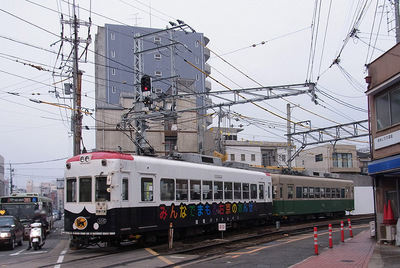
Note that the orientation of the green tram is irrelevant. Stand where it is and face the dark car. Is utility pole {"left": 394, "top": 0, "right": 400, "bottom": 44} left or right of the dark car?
left

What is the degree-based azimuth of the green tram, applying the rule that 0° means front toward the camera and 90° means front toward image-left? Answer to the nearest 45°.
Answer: approximately 45°

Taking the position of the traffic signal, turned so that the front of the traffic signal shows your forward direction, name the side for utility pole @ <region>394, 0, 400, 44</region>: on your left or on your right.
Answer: on your left

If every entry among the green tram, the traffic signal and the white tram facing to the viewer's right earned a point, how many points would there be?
0

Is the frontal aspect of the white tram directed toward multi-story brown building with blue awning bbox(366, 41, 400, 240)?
no

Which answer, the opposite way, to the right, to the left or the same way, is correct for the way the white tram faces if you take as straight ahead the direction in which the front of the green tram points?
the same way

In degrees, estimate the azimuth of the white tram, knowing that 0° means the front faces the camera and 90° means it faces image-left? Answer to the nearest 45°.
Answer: approximately 45°

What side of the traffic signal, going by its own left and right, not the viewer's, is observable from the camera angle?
front

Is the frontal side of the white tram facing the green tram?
no

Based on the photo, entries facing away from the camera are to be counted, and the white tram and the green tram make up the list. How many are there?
0

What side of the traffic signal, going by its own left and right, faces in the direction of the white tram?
front

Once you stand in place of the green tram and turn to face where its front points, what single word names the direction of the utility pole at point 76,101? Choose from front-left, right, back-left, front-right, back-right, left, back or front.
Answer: front

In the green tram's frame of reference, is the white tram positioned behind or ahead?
ahead

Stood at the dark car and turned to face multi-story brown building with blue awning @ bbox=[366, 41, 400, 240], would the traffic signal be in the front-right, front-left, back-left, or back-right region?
front-left

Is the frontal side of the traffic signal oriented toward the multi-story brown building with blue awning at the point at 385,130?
no

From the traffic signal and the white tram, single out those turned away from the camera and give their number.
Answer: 0
